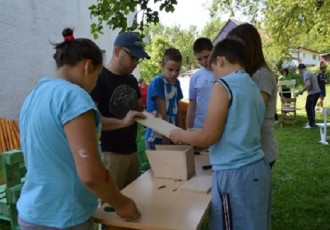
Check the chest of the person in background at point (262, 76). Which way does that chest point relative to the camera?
to the viewer's left

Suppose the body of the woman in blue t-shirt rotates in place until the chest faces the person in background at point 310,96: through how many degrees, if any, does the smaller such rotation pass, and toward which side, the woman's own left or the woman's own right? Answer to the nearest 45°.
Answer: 0° — they already face them

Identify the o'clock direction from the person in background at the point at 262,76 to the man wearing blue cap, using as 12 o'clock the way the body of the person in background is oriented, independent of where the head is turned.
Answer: The man wearing blue cap is roughly at 12 o'clock from the person in background.

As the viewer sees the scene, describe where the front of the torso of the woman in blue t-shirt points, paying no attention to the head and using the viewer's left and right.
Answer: facing away from the viewer and to the right of the viewer

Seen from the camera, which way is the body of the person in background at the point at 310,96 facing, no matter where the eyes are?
to the viewer's left

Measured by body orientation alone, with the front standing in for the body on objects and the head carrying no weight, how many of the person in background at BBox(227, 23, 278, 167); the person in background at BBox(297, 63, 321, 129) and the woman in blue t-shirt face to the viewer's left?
2

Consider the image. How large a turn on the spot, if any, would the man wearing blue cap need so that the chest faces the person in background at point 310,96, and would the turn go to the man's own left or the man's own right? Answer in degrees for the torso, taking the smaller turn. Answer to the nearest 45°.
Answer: approximately 90° to the man's own left
